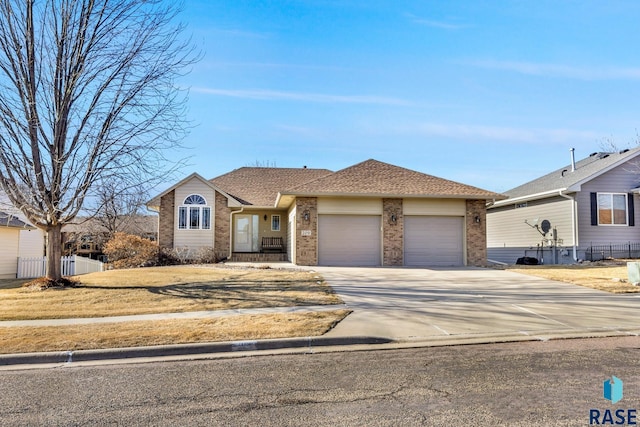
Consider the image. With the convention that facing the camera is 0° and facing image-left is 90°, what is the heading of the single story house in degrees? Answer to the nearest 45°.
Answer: approximately 0°

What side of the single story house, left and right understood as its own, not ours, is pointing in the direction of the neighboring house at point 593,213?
left

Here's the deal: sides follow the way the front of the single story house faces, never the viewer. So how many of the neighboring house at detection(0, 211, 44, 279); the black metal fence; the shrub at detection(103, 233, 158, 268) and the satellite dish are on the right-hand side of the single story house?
2

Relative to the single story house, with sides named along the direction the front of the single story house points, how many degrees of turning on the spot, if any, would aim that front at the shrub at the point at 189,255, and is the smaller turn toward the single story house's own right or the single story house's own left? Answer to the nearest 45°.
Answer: approximately 90° to the single story house's own right

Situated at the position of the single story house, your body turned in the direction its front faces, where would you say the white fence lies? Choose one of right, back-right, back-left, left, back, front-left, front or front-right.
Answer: right

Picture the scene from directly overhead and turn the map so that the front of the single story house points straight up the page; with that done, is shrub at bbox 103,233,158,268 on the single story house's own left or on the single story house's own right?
on the single story house's own right

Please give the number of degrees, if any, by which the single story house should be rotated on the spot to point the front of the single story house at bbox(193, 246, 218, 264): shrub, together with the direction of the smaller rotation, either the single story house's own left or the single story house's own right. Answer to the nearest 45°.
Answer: approximately 90° to the single story house's own right

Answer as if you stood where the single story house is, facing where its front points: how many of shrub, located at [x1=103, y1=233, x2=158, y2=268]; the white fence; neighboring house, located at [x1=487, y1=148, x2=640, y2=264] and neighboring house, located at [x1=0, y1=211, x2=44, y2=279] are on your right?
3

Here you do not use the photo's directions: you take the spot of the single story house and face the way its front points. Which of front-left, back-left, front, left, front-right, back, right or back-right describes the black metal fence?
left

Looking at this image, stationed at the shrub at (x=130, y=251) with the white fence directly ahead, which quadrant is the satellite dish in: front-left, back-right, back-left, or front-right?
back-right

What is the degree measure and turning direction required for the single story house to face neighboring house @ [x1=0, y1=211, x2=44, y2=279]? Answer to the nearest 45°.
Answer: approximately 90° to its right
